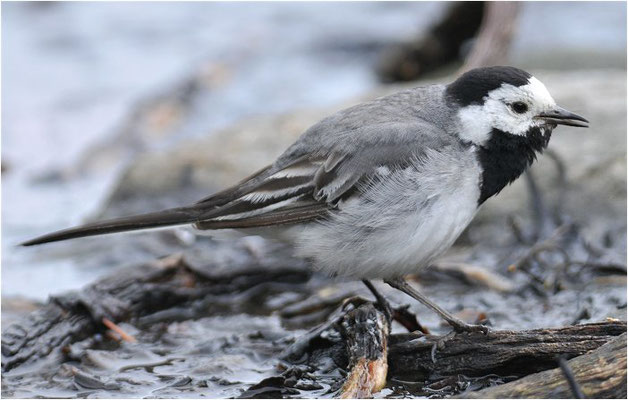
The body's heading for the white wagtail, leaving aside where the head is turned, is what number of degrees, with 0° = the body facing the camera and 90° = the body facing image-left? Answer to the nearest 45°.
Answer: approximately 270°

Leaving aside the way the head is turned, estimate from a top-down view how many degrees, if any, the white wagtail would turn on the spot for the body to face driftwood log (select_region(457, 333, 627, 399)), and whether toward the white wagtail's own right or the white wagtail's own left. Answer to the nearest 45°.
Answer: approximately 45° to the white wagtail's own right
